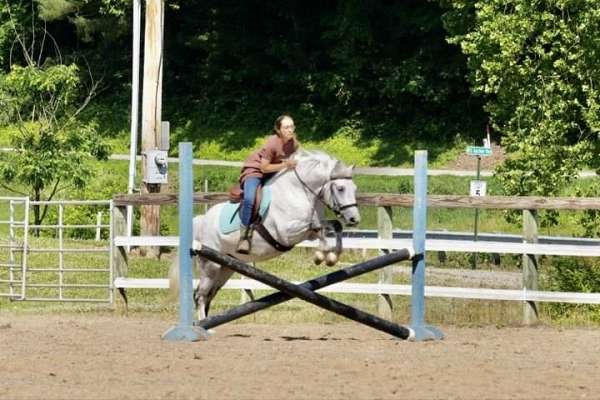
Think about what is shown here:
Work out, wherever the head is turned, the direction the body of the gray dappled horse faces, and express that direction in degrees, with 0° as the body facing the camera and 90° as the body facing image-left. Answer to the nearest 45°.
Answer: approximately 315°

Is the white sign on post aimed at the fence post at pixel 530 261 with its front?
yes

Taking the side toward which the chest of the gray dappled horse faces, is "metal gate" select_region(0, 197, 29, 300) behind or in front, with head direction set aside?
behind

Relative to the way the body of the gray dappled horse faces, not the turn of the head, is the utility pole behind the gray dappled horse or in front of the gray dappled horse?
behind

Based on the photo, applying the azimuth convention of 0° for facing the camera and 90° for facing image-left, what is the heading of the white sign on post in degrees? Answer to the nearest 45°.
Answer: approximately 0°

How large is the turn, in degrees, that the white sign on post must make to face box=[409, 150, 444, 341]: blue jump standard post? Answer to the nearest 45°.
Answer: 0° — it already faces it

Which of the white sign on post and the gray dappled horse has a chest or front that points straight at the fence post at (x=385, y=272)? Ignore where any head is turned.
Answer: the white sign on post

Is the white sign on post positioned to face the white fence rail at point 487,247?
yes
